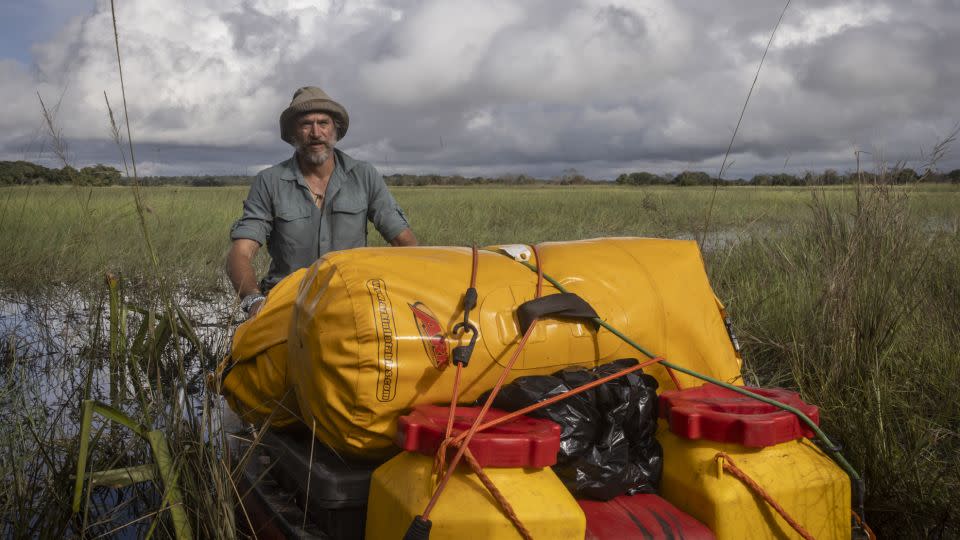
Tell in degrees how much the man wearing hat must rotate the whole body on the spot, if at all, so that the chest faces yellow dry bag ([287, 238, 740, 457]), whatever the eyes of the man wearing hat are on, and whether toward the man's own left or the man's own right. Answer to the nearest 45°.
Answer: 0° — they already face it

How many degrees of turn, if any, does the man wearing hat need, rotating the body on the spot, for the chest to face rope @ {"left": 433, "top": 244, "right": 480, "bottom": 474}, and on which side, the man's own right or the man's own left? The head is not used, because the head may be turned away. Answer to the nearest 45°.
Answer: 0° — they already face it

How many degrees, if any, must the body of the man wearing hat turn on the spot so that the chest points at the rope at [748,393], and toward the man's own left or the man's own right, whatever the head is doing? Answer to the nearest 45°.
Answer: approximately 45° to the man's own left

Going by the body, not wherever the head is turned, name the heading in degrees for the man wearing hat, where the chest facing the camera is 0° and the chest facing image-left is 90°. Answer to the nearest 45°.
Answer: approximately 0°
